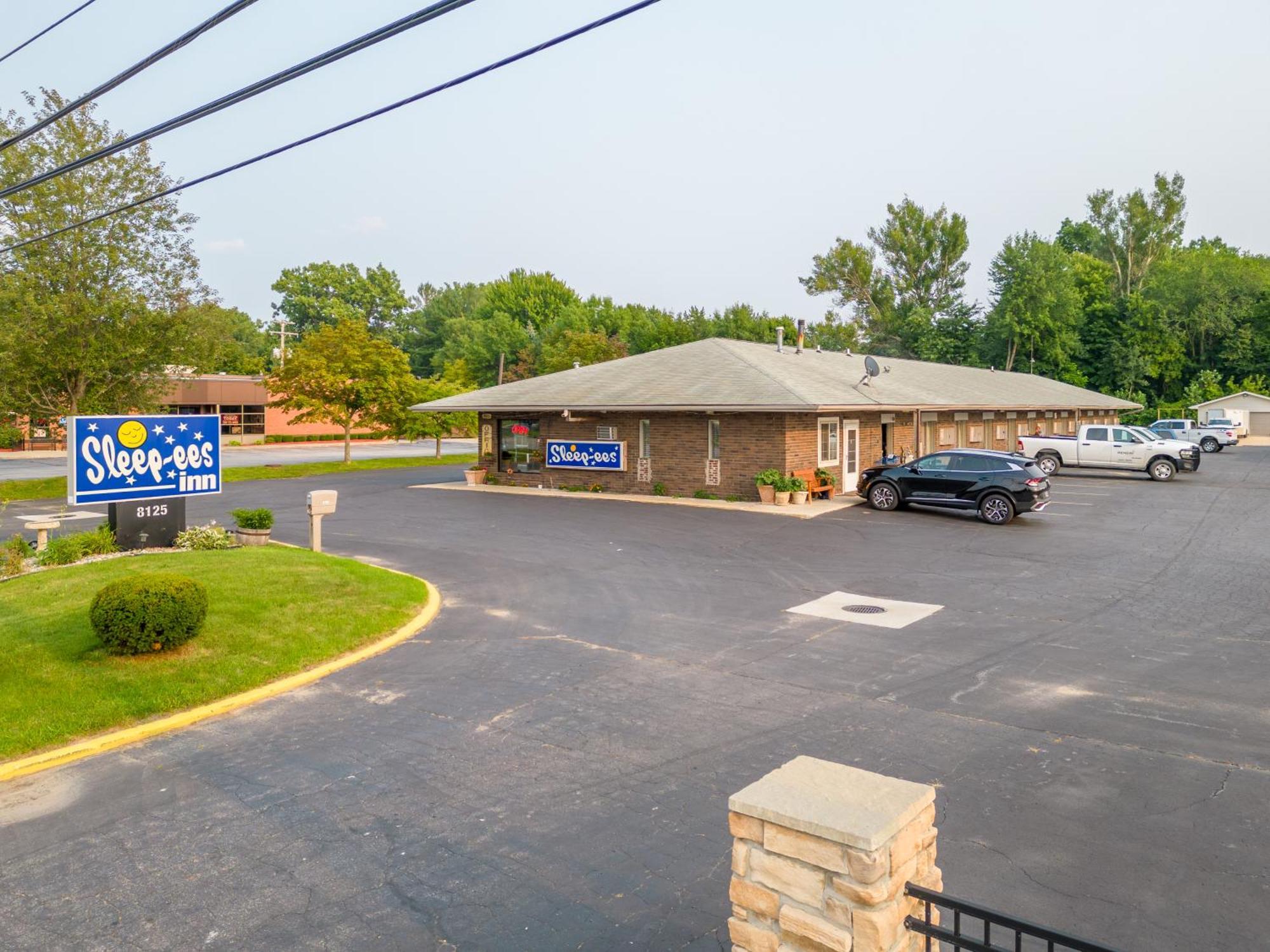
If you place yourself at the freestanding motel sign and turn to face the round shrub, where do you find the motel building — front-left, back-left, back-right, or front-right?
back-left

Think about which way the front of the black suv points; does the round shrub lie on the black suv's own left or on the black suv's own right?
on the black suv's own left

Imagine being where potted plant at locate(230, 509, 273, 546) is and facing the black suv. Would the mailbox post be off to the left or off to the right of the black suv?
right

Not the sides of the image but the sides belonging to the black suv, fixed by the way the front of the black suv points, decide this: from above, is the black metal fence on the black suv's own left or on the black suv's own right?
on the black suv's own left

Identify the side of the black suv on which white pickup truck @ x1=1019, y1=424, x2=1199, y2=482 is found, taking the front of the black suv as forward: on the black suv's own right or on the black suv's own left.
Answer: on the black suv's own right

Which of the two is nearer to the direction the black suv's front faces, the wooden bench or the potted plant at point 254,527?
the wooden bench

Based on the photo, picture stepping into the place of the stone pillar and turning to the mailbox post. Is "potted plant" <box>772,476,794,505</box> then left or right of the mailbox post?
right

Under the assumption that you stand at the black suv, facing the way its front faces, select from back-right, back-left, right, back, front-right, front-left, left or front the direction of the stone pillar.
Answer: back-left

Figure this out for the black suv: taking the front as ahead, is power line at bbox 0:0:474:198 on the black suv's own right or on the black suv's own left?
on the black suv's own left

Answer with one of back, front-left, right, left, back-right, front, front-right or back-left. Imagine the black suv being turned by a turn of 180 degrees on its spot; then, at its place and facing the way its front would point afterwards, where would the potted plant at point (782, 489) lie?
back-right

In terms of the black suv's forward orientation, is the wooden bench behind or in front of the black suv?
in front

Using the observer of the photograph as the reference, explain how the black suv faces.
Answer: facing away from the viewer and to the left of the viewer

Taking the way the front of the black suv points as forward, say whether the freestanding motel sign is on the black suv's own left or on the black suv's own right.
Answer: on the black suv's own left
